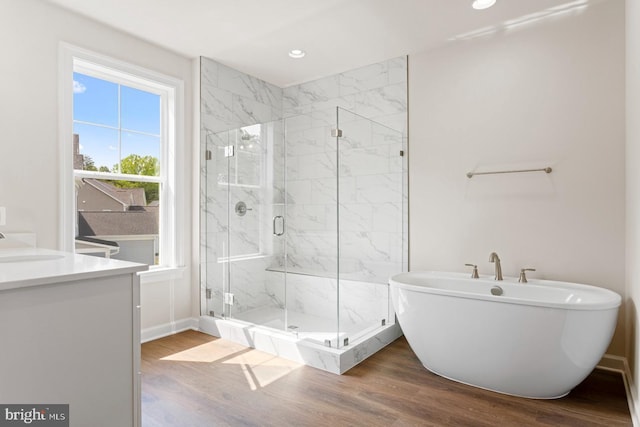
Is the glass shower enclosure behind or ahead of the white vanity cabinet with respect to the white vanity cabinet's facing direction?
ahead

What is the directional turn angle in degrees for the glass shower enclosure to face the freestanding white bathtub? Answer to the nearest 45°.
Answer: approximately 90° to its left

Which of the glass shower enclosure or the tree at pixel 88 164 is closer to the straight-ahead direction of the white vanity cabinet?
the glass shower enclosure

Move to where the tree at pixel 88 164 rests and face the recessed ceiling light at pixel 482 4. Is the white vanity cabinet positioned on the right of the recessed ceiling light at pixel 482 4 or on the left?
right

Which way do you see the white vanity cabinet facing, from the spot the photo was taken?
facing away from the viewer and to the right of the viewer

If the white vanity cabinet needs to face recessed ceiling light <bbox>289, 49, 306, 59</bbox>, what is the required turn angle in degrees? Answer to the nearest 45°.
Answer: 0° — it already faces it

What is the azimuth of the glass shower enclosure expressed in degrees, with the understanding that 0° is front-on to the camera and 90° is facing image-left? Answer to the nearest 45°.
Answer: approximately 45°
